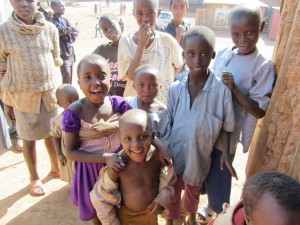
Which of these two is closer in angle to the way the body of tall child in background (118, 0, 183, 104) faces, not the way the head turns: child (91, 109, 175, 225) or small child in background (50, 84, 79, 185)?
the child

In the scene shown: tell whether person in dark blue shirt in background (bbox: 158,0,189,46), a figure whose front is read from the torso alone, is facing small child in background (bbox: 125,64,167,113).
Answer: yes

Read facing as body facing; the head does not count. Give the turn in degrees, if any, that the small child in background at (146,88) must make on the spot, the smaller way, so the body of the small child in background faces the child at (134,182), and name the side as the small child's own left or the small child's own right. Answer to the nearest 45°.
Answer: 0° — they already face them

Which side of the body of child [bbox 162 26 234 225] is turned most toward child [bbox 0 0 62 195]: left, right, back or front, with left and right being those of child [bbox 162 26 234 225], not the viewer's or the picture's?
right

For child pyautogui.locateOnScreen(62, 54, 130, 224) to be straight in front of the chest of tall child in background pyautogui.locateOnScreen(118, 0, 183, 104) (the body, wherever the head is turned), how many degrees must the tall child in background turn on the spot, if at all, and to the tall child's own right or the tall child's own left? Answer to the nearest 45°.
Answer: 0° — they already face them
